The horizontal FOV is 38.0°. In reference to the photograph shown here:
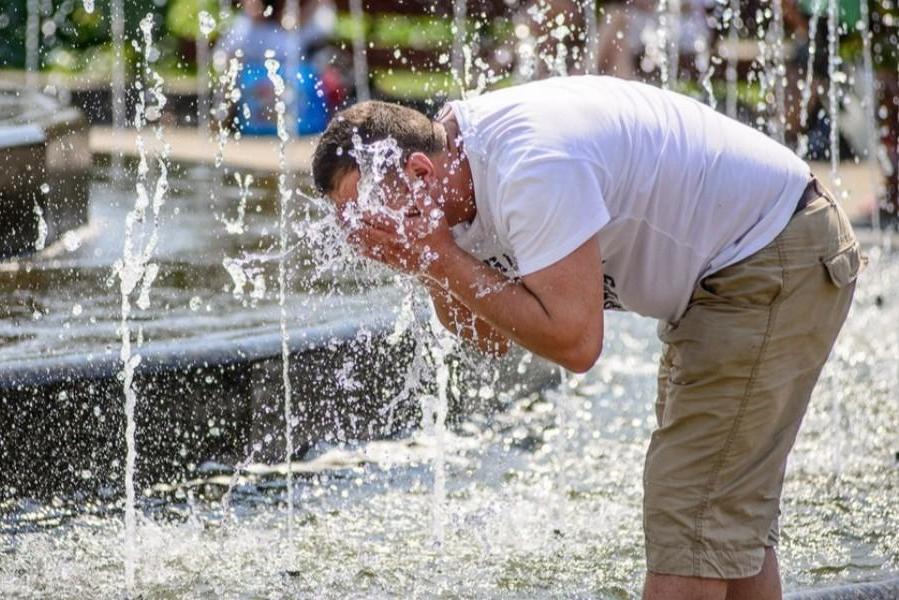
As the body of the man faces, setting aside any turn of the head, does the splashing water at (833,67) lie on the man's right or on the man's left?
on the man's right

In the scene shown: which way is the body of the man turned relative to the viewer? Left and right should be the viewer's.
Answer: facing to the left of the viewer

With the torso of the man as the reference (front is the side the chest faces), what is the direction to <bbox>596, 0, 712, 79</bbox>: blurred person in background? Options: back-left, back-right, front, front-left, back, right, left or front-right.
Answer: right

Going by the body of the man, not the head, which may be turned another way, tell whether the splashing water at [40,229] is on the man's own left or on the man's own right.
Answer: on the man's own right

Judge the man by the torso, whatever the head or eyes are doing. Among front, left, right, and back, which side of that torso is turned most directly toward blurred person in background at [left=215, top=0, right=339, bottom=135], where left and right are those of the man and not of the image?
right

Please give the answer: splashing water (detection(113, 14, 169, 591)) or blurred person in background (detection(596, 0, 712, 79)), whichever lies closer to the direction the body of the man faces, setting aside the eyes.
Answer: the splashing water
